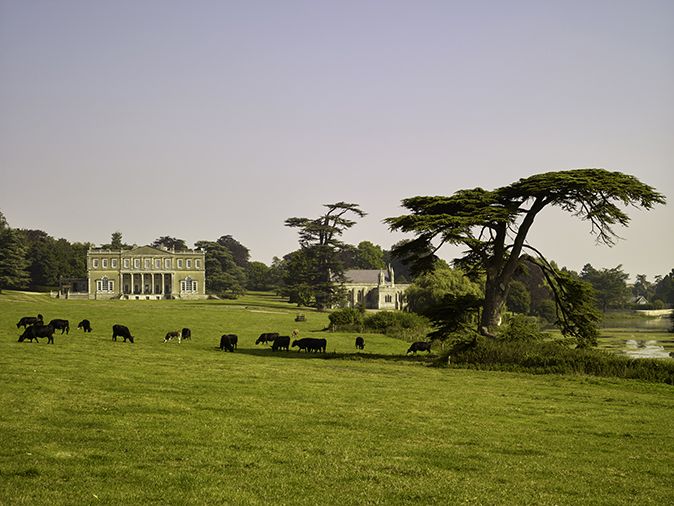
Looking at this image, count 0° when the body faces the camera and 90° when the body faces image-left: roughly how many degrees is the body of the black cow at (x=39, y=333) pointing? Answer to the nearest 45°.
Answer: approximately 90°

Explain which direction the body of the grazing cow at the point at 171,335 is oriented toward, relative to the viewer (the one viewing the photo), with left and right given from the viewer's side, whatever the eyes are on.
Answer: facing to the left of the viewer

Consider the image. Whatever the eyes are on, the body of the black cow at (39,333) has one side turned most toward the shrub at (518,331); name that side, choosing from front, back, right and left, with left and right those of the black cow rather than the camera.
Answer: back

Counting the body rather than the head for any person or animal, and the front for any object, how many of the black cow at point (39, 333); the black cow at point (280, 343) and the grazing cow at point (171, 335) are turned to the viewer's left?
3

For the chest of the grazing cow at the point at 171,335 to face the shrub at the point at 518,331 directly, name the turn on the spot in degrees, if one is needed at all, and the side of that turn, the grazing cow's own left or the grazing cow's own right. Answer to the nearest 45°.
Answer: approximately 135° to the grazing cow's own left

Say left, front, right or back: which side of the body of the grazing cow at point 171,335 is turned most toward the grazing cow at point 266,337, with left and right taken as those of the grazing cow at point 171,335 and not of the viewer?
back

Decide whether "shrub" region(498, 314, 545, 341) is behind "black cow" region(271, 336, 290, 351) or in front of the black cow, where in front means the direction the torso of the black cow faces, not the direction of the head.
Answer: behind

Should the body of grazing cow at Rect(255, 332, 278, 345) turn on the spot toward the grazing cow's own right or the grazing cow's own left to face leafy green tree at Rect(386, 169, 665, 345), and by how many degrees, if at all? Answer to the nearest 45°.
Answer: approximately 135° to the grazing cow's own left

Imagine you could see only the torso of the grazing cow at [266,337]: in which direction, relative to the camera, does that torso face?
to the viewer's left

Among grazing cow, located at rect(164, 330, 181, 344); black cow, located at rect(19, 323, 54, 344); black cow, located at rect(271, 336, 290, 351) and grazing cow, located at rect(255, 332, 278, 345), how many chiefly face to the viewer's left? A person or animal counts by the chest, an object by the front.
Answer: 4

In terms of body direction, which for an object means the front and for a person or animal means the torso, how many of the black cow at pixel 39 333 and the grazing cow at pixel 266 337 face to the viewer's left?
2

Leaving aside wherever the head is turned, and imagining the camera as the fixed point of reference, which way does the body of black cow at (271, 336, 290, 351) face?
to the viewer's left
